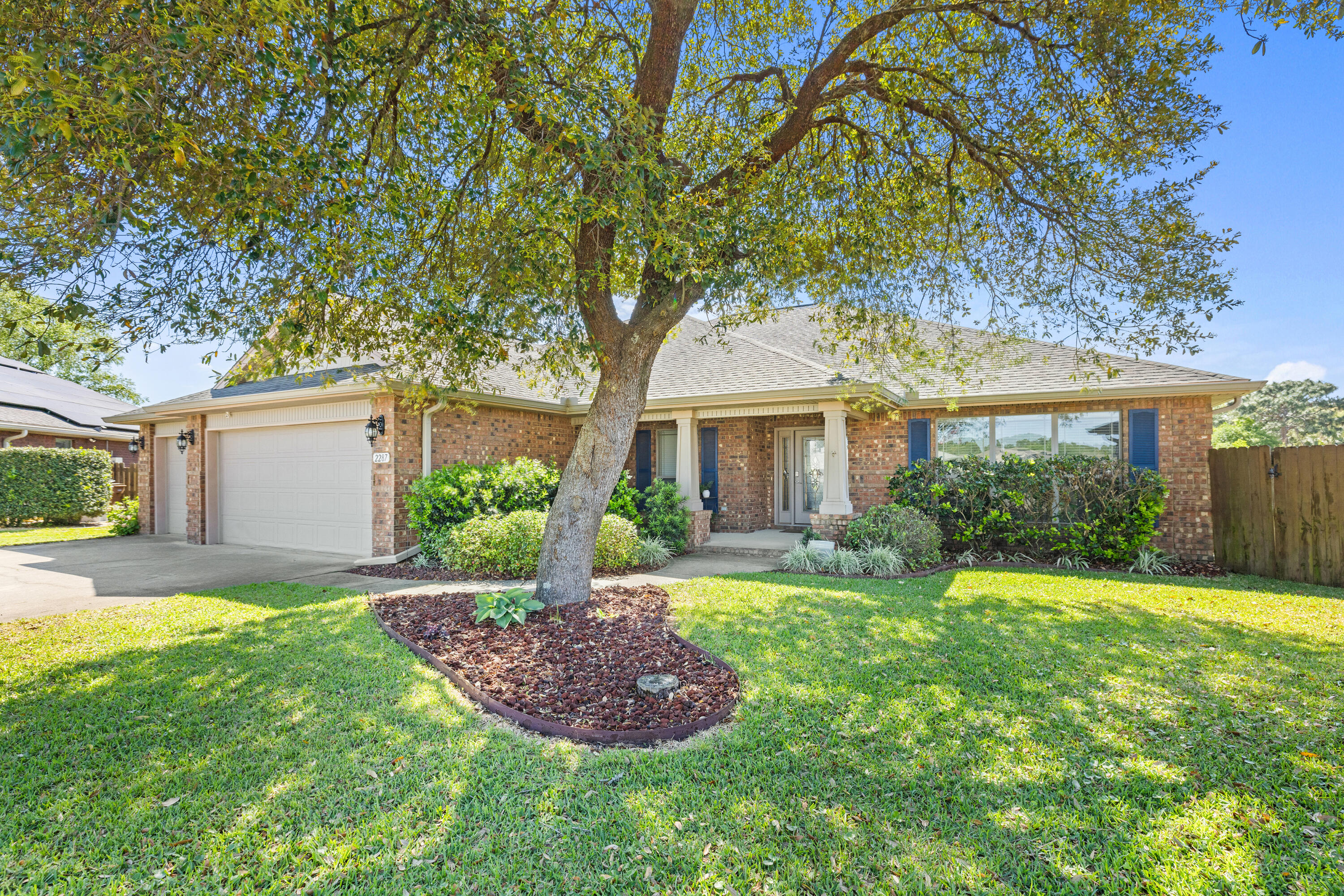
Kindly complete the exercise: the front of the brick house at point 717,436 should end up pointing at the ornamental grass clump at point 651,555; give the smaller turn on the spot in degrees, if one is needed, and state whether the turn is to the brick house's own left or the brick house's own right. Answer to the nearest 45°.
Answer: approximately 45° to the brick house's own right

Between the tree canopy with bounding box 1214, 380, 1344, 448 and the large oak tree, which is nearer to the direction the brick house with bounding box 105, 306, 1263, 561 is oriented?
the large oak tree

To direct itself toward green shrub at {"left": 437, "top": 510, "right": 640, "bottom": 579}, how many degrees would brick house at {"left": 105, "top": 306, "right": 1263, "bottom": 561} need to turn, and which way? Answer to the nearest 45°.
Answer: approximately 45° to its right

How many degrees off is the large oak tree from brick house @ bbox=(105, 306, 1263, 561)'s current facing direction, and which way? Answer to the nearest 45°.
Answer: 0° — it already faces it

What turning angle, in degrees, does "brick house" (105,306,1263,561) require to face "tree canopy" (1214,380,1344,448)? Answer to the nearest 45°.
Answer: approximately 135° to its left

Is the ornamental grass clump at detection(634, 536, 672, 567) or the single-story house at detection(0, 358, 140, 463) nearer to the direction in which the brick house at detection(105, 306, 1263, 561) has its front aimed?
the ornamental grass clump

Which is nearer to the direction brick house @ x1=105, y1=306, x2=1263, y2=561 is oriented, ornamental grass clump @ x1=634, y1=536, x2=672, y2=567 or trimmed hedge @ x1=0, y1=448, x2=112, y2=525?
the ornamental grass clump

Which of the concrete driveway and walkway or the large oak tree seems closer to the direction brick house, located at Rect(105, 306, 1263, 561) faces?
the large oak tree

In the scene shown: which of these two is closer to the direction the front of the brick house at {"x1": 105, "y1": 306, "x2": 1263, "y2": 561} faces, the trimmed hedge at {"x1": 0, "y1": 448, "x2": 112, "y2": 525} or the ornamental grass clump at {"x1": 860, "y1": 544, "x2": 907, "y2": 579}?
the ornamental grass clump

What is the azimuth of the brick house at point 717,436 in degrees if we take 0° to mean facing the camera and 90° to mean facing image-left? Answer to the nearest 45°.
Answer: approximately 0°

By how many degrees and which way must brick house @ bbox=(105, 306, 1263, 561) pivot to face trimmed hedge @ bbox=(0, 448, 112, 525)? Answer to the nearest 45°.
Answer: approximately 90° to its right

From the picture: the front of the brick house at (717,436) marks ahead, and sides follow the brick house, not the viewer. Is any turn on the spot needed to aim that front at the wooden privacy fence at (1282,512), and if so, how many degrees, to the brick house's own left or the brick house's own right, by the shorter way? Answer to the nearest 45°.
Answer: approximately 90° to the brick house's own left

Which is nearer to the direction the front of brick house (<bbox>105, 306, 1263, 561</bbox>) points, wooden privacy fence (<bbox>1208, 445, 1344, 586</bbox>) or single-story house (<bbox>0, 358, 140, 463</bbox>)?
the wooden privacy fence

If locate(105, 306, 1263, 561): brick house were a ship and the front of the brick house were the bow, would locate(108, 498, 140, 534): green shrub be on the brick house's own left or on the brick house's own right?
on the brick house's own right
